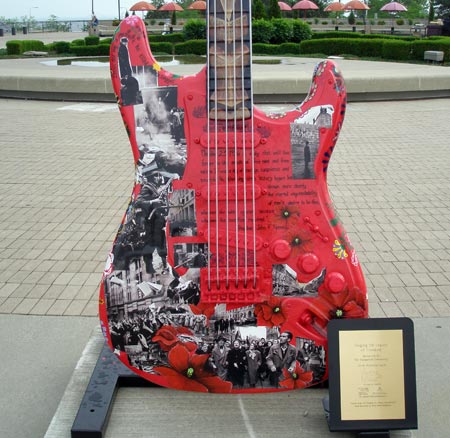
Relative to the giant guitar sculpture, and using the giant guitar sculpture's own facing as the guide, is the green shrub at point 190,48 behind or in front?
behind

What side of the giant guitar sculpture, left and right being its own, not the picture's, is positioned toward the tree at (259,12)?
back

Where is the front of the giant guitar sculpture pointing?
toward the camera

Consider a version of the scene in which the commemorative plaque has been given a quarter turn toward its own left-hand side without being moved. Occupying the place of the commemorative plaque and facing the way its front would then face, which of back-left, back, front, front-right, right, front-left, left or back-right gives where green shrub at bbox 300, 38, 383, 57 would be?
left

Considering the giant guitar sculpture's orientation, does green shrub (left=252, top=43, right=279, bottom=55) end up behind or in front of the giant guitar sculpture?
behind

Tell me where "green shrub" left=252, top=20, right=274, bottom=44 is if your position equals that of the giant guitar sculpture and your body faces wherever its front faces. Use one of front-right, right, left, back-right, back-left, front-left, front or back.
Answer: back

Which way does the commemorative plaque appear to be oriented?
toward the camera

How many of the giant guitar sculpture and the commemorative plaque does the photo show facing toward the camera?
2

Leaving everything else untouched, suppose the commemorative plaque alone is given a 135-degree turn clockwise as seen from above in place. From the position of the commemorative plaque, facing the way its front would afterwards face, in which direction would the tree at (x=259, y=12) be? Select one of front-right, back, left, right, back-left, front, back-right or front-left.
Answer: front-right

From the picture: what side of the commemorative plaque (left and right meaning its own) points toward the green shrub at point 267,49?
back

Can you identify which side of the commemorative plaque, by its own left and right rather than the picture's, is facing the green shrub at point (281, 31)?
back

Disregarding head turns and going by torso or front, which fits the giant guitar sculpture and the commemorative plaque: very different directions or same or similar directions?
same or similar directions
